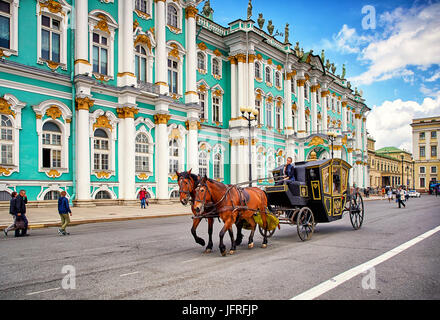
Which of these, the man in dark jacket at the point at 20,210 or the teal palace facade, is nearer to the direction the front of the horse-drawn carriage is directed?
the man in dark jacket

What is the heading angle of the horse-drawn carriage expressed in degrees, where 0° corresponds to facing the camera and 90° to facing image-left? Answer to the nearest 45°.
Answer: approximately 45°

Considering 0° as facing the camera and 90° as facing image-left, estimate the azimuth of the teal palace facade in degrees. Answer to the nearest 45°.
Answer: approximately 315°

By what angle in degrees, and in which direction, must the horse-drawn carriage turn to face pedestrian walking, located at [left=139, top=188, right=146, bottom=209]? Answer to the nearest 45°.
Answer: approximately 90° to its right

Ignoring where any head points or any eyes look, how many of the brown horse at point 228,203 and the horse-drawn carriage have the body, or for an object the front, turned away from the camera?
0

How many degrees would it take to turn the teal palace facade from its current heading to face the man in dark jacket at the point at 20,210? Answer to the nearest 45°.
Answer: approximately 45° to its right
